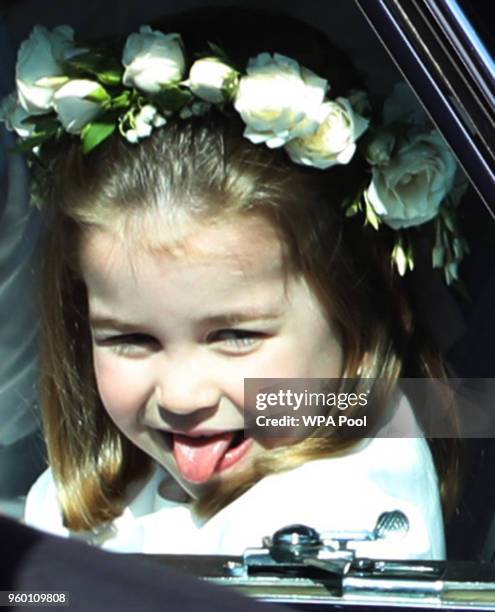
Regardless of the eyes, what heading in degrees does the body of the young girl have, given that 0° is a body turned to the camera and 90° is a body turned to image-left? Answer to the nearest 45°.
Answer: approximately 45°
